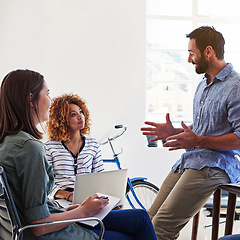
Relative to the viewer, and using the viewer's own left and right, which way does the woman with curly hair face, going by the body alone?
facing the viewer and to the right of the viewer

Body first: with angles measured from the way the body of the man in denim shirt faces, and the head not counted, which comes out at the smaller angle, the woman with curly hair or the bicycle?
the woman with curly hair

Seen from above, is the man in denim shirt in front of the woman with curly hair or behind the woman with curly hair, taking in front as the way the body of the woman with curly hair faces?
in front

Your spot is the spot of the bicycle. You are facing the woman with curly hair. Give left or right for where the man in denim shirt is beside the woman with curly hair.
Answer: left

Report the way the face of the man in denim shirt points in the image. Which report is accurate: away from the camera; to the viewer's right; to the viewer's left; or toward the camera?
to the viewer's left

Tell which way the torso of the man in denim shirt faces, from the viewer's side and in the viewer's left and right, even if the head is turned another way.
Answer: facing the viewer and to the left of the viewer

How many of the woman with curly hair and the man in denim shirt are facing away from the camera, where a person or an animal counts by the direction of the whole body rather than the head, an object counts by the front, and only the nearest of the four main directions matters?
0

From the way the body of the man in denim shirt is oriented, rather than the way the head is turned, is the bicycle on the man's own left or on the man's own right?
on the man's own right

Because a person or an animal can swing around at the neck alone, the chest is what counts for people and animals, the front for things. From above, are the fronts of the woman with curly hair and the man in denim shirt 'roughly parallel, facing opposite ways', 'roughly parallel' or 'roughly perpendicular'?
roughly perpendicular

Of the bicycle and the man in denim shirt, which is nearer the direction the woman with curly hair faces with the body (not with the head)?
the man in denim shirt

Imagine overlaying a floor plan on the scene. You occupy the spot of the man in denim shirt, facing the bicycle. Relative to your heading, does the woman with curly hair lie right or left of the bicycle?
left

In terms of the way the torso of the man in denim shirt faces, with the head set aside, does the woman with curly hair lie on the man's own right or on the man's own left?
on the man's own right
